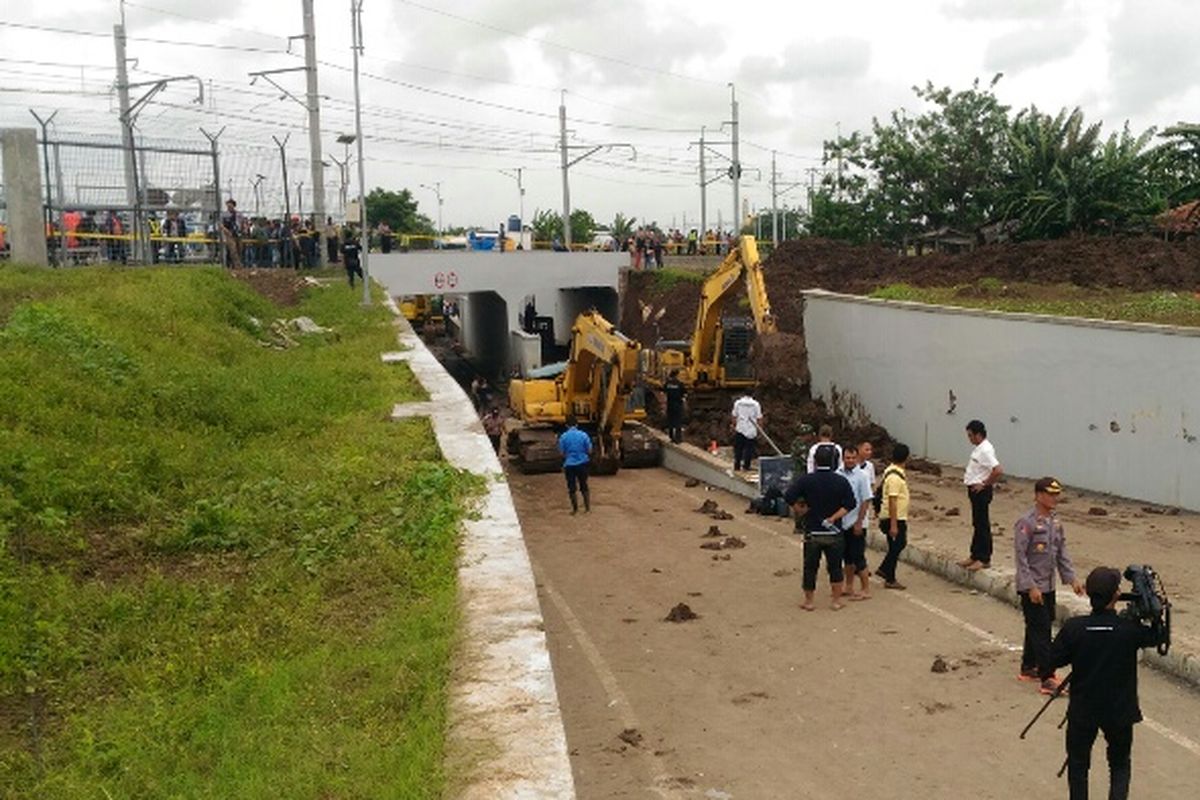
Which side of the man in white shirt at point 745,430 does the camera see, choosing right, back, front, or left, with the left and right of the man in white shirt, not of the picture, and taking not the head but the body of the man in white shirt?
back

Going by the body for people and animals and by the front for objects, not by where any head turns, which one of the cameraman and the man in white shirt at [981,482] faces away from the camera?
the cameraman

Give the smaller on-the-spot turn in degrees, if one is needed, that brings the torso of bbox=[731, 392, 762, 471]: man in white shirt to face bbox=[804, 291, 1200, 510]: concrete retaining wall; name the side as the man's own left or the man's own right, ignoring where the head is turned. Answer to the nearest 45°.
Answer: approximately 90° to the man's own right

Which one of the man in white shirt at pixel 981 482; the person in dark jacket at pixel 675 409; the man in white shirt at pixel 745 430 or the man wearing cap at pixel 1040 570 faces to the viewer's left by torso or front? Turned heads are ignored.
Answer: the man in white shirt at pixel 981 482

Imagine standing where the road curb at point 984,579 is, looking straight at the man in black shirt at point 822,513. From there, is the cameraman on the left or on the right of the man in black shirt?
left

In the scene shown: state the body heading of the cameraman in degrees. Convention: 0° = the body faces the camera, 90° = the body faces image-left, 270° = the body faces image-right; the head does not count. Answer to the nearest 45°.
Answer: approximately 180°

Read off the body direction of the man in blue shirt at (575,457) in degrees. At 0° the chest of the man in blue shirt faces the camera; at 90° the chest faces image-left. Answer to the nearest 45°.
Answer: approximately 180°
